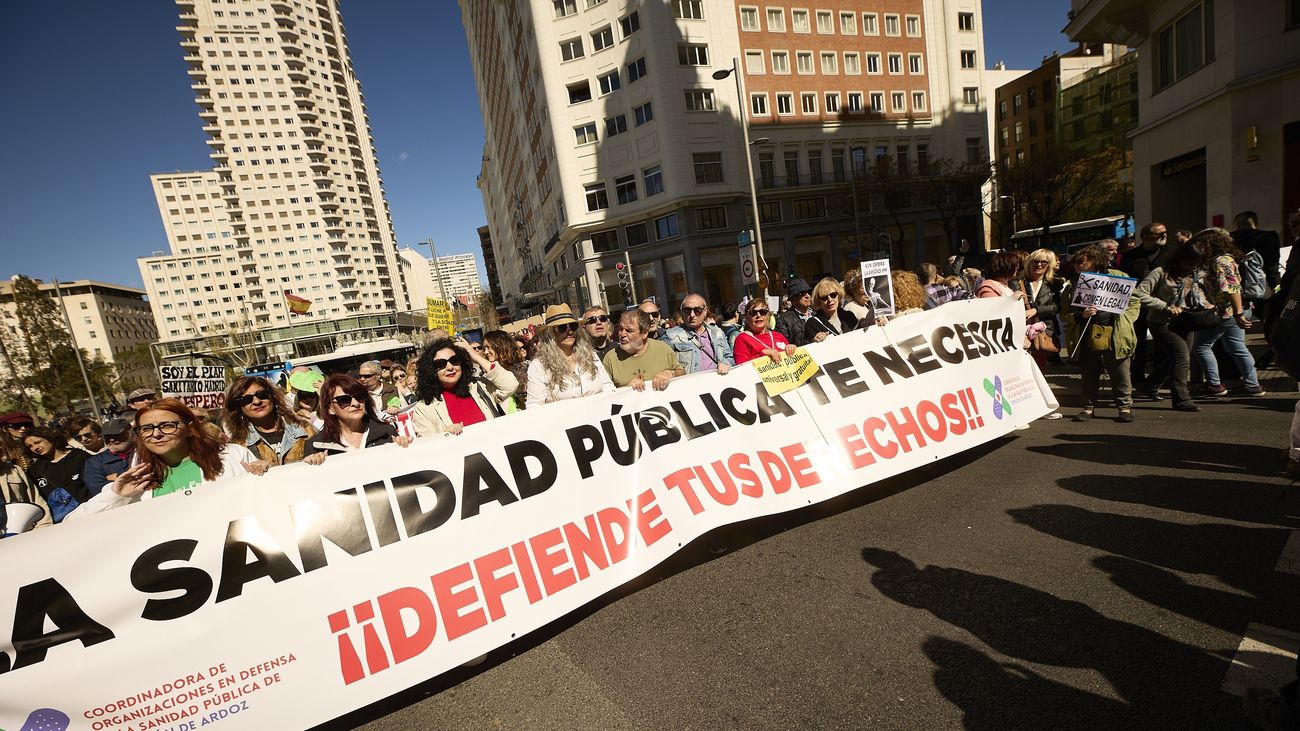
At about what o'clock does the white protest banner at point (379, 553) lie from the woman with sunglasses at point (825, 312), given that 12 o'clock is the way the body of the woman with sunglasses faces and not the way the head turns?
The white protest banner is roughly at 1 o'clock from the woman with sunglasses.

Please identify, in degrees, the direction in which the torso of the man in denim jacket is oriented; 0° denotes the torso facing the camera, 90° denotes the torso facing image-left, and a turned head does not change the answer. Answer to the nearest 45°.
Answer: approximately 0°

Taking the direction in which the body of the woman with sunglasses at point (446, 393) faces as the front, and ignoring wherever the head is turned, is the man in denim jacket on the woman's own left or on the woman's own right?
on the woman's own left

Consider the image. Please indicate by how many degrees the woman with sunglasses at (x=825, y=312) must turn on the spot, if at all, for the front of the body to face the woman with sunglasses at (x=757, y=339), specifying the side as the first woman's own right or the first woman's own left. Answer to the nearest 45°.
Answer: approximately 45° to the first woman's own right

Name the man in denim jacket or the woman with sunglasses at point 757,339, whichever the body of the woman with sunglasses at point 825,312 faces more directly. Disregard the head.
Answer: the woman with sunglasses

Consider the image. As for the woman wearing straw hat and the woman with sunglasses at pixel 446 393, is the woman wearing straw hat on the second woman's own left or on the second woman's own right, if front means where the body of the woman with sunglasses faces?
on the second woman's own left

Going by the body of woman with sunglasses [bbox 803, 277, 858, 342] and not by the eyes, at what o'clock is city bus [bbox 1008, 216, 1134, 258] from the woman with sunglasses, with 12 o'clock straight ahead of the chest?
The city bus is roughly at 7 o'clock from the woman with sunglasses.

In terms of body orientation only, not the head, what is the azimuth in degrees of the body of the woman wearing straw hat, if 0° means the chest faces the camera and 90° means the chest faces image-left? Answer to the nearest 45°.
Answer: approximately 315°

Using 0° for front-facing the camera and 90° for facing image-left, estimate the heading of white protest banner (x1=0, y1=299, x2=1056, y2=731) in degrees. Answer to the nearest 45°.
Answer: approximately 315°
